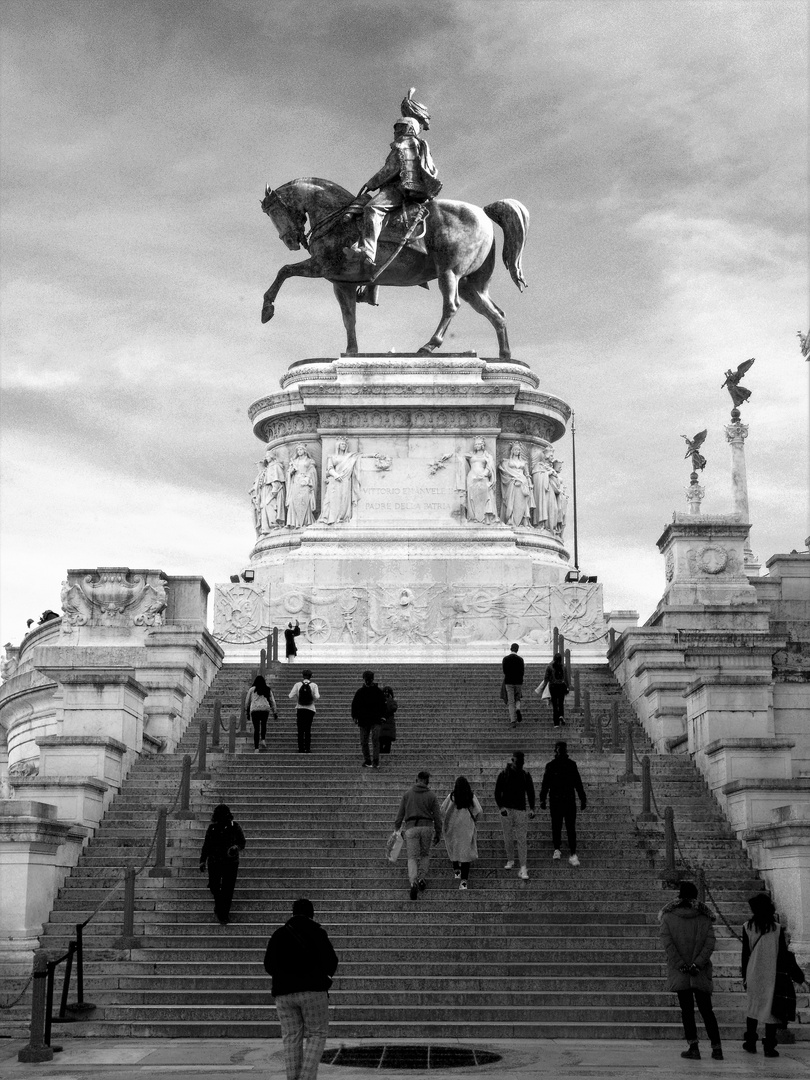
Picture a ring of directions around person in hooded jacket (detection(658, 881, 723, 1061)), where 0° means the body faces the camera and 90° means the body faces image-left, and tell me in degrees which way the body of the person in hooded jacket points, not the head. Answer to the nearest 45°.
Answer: approximately 180°

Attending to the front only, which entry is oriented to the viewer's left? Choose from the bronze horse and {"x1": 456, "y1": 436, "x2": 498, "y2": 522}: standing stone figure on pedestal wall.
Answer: the bronze horse

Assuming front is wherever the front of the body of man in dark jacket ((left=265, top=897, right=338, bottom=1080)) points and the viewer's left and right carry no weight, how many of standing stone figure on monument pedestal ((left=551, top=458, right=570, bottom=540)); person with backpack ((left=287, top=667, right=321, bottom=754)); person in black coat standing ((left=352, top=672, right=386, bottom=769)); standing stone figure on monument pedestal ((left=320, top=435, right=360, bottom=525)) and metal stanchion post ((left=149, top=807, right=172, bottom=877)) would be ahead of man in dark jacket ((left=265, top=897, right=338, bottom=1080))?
5

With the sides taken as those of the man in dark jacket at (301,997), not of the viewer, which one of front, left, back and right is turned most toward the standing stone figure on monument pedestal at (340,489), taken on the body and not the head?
front

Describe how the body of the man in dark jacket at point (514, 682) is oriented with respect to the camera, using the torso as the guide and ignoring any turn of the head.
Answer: away from the camera

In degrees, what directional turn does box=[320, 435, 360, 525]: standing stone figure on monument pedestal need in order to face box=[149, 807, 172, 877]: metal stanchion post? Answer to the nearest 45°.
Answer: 0° — it already faces it

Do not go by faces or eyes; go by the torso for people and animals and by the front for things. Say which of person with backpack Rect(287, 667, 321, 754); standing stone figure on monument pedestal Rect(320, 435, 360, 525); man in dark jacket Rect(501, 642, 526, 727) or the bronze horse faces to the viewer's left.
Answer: the bronze horse

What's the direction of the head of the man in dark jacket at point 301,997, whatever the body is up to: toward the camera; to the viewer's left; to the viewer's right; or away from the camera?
away from the camera

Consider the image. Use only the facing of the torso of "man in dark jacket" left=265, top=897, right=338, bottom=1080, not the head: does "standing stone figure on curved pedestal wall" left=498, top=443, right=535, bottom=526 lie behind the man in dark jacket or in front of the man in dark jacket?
in front

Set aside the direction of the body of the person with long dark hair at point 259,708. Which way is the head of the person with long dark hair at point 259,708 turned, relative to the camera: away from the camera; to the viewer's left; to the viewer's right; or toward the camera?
away from the camera

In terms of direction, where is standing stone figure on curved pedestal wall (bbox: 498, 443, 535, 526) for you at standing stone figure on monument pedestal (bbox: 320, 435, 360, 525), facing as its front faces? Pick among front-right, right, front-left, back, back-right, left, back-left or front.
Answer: left

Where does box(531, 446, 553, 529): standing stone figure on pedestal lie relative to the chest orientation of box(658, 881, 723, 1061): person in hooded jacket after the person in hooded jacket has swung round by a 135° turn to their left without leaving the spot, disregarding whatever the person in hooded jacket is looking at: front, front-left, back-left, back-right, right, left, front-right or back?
back-right

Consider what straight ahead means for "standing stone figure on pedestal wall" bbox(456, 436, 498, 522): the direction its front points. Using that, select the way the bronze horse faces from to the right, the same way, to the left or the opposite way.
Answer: to the right

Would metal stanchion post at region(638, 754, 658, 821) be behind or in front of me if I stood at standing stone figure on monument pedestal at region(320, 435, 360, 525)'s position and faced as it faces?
in front

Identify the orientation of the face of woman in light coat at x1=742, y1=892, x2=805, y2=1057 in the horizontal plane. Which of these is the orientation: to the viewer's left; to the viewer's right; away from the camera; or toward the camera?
away from the camera
